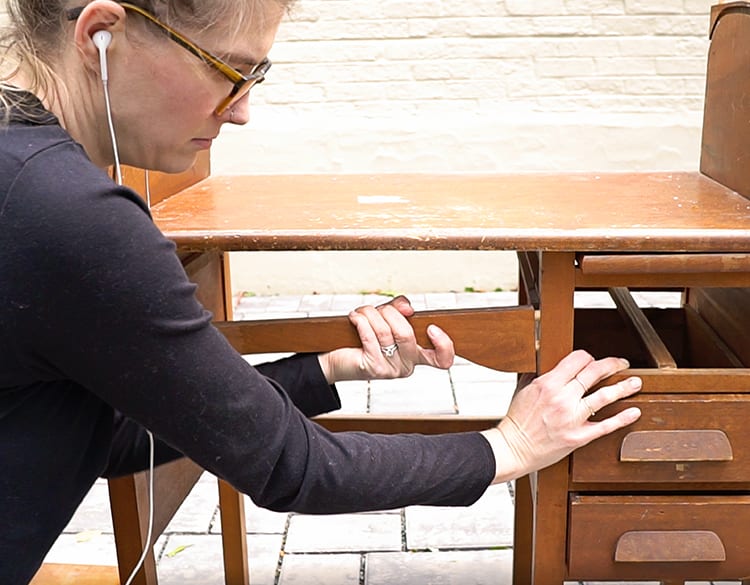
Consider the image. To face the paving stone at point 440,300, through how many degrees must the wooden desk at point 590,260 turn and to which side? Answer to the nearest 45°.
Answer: approximately 180°

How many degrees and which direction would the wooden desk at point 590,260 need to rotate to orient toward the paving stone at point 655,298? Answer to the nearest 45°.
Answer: approximately 180°

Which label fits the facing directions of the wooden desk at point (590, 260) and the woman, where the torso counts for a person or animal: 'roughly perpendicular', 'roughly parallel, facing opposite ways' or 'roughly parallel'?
roughly perpendicular

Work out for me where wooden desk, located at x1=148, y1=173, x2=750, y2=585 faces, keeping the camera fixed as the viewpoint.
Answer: facing the viewer

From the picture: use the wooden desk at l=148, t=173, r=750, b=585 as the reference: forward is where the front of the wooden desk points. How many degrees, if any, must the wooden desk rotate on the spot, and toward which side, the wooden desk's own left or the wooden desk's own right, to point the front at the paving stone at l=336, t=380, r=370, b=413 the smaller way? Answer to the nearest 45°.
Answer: approximately 180°

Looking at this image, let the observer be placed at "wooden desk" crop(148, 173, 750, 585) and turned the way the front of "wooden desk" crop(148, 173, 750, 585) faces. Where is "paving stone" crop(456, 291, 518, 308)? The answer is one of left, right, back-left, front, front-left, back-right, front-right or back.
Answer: back

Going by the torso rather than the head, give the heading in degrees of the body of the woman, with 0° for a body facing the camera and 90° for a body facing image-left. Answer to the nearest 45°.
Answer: approximately 270°

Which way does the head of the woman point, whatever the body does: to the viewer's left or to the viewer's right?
to the viewer's right

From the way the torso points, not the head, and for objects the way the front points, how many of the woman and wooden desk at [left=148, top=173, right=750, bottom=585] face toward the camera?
1

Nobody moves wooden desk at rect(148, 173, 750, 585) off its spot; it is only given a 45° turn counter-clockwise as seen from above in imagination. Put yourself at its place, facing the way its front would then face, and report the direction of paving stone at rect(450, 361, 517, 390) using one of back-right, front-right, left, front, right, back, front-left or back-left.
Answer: back-left

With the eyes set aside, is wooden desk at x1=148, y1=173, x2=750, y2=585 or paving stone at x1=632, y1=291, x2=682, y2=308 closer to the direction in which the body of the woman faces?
the wooden desk
